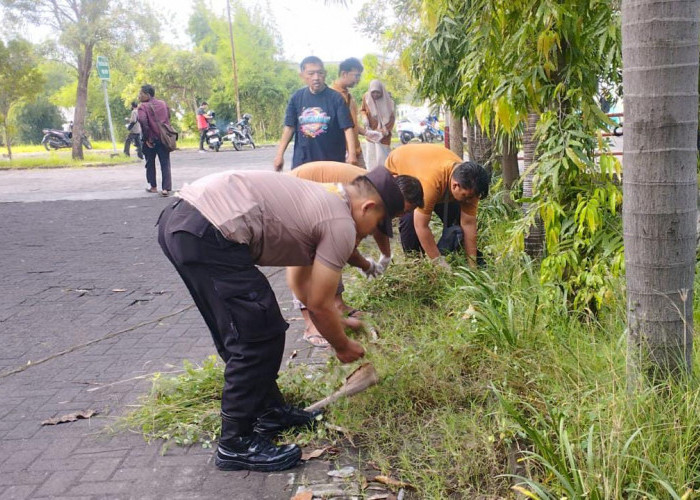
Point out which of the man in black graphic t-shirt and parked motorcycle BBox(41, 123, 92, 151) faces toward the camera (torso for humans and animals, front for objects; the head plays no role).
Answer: the man in black graphic t-shirt

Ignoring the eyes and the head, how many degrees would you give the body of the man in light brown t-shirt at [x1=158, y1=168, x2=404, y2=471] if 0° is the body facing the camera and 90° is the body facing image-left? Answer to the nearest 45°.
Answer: approximately 270°

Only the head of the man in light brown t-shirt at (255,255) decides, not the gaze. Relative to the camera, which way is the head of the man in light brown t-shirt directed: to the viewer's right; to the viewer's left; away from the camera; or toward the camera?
to the viewer's right

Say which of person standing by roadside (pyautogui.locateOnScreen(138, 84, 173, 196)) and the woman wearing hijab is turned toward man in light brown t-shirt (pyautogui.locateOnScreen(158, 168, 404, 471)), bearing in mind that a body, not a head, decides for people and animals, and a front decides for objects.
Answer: the woman wearing hijab

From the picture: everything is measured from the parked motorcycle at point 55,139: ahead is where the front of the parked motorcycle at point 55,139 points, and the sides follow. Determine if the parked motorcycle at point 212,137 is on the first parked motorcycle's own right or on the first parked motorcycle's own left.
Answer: on the first parked motorcycle's own right

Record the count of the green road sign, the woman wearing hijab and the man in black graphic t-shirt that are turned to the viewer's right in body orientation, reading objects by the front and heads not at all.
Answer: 0

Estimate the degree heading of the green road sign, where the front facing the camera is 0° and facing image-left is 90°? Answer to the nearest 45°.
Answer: approximately 0°

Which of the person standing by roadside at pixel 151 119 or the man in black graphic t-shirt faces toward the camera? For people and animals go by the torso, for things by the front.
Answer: the man in black graphic t-shirt

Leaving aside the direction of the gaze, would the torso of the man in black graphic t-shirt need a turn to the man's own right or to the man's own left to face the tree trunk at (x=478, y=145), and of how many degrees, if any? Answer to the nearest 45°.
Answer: approximately 135° to the man's own left

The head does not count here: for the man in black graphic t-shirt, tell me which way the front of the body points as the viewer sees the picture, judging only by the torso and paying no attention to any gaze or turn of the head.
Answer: toward the camera

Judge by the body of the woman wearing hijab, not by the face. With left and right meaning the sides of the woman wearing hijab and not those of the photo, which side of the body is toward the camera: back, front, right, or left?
front

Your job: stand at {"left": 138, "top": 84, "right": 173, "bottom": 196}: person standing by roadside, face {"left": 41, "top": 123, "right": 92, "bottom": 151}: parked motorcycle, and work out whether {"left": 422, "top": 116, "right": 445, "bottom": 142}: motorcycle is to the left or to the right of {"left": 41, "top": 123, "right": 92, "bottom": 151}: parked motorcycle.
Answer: right

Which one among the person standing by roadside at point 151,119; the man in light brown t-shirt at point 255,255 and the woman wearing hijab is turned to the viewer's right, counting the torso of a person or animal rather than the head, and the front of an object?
the man in light brown t-shirt

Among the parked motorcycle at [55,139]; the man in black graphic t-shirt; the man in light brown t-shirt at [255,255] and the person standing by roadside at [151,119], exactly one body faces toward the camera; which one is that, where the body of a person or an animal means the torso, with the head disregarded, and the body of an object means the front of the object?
the man in black graphic t-shirt
